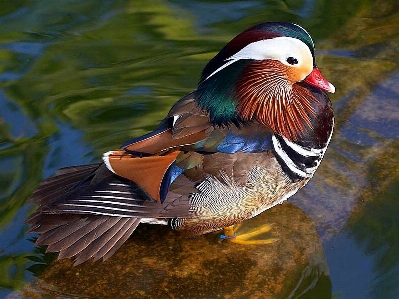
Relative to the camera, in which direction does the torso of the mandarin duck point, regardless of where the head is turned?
to the viewer's right
